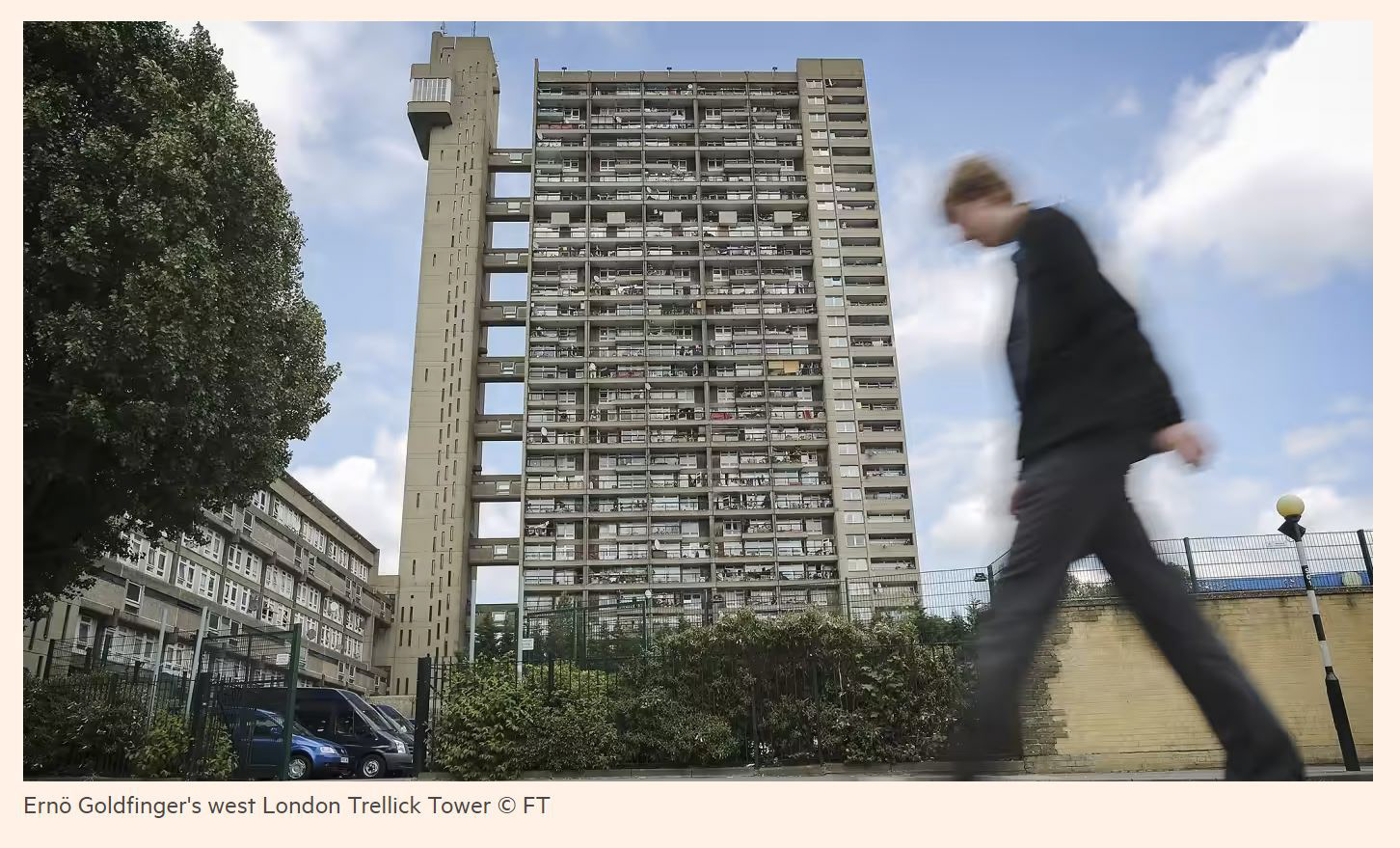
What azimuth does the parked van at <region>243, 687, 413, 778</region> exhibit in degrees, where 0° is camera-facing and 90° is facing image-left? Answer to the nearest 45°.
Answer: approximately 315°

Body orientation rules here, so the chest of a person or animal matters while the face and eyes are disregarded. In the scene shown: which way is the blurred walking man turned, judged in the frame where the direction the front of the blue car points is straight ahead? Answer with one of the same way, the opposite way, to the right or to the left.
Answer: the opposite way

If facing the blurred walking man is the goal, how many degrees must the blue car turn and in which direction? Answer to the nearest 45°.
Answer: approximately 45° to its right

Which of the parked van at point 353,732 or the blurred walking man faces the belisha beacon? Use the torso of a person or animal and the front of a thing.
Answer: the parked van

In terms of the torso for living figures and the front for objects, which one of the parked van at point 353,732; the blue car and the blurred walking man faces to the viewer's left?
the blurred walking man

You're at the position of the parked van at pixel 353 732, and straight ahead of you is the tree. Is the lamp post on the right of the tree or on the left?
left

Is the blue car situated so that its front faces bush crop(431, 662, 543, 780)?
yes

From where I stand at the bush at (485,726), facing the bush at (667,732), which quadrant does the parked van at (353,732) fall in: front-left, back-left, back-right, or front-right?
back-left

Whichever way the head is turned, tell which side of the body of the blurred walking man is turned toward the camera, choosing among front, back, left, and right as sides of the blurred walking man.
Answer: left
